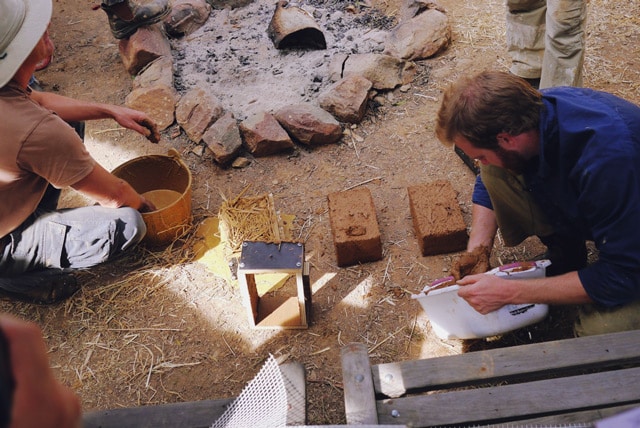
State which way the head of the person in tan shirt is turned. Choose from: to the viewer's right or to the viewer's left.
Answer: to the viewer's right

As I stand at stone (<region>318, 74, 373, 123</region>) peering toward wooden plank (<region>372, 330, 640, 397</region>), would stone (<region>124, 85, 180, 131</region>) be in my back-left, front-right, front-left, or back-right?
back-right

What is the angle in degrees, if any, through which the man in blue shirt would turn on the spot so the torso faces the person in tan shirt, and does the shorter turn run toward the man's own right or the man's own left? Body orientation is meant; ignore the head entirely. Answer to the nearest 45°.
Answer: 0° — they already face them

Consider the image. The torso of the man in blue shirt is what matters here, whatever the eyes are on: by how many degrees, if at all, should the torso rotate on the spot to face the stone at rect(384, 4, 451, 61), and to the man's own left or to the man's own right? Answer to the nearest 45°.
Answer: approximately 45° to the man's own right

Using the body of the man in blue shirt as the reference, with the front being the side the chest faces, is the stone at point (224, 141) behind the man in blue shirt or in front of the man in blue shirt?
in front

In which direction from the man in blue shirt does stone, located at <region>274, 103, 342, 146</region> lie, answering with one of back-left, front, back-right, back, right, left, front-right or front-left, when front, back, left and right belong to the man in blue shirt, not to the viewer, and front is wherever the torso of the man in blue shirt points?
front-right

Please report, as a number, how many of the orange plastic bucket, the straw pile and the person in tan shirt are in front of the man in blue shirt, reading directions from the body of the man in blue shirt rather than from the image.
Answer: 3

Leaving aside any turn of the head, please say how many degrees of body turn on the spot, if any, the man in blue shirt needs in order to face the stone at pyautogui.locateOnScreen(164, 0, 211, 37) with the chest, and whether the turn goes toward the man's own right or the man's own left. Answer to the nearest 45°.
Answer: approximately 45° to the man's own right

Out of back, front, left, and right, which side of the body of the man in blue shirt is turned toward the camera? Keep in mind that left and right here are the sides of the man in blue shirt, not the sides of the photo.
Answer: left

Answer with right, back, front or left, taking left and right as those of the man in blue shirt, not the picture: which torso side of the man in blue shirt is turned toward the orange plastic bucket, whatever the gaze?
front

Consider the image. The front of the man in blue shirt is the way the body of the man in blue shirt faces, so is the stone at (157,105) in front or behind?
in front

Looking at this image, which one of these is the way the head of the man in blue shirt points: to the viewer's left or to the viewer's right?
to the viewer's left

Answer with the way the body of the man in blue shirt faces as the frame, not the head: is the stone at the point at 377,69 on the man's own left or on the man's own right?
on the man's own right

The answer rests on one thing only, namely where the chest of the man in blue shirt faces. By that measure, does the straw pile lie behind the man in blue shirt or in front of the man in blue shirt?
in front
